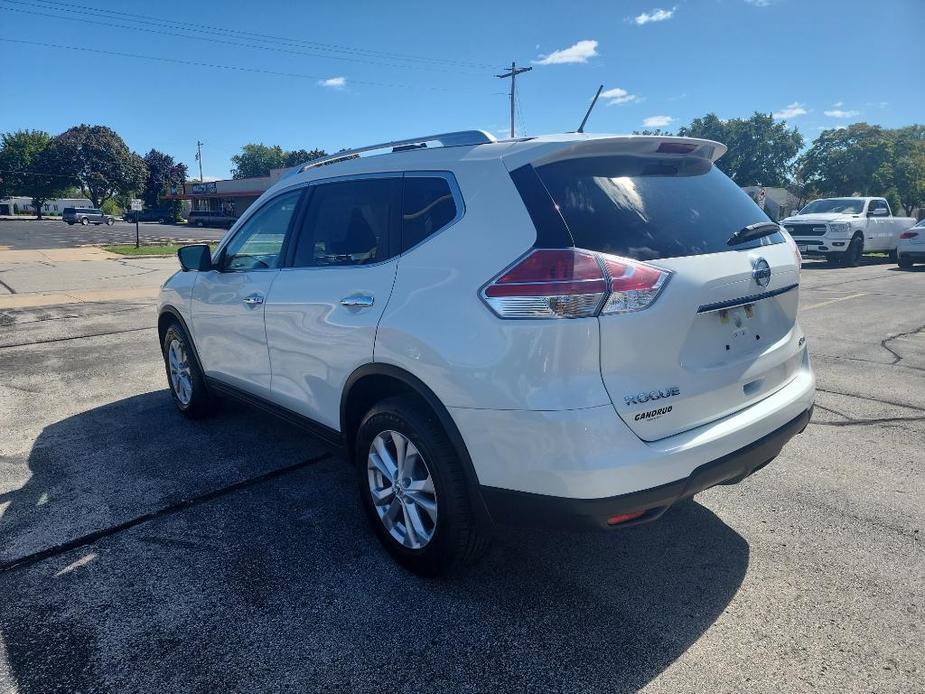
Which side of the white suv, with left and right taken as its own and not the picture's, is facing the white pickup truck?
right

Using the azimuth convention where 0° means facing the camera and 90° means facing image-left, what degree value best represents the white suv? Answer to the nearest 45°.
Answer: approximately 135°

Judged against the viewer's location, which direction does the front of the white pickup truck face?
facing the viewer and to the left of the viewer

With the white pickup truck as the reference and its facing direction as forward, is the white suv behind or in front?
in front

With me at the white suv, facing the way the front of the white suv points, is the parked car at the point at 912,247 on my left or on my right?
on my right

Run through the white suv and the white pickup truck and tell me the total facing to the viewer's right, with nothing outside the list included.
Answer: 0
